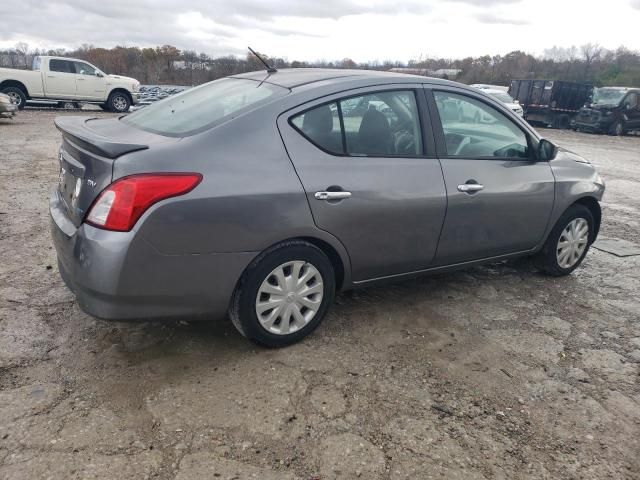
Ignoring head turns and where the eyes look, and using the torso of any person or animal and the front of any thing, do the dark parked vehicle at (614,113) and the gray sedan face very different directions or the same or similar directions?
very different directions

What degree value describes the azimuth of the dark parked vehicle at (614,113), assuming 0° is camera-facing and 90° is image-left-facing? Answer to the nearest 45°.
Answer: approximately 45°

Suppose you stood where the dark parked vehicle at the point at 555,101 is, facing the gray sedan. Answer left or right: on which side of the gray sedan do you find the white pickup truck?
right

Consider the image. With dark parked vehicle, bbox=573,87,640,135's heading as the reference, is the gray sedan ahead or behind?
ahead

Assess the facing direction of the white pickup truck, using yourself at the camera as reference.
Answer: facing to the right of the viewer

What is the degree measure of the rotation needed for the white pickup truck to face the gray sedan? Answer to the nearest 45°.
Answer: approximately 90° to its right

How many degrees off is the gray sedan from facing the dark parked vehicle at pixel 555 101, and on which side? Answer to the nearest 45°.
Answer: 0° — it already faces it

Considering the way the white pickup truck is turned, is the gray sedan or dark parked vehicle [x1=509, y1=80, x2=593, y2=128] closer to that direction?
the dark parked vehicle

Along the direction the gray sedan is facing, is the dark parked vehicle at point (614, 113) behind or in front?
in front

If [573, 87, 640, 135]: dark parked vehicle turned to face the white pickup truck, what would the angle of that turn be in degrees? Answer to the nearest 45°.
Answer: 0° — it already faces it

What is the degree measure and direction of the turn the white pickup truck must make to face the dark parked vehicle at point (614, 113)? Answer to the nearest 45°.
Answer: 0° — it already faces it

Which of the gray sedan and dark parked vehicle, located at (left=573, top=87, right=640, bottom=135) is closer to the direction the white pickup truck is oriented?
the dark parked vehicle

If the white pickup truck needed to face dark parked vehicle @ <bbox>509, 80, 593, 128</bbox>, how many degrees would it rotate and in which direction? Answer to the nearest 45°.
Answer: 0° — it already faces it

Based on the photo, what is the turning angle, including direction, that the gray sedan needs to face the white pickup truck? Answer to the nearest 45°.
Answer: approximately 90° to its left

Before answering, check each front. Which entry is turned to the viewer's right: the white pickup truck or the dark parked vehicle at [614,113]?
the white pickup truck

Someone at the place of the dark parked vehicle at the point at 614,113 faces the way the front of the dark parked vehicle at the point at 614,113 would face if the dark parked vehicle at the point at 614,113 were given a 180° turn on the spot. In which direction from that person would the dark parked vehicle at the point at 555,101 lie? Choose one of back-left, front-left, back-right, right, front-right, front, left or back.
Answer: left

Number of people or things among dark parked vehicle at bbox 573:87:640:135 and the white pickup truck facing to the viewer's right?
1
